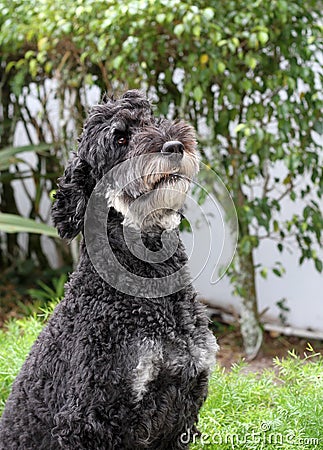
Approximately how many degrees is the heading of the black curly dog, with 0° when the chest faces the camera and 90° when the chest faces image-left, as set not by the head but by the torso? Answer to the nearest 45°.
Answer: approximately 315°

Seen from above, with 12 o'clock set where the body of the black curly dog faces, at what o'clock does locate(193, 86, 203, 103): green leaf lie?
The green leaf is roughly at 8 o'clock from the black curly dog.

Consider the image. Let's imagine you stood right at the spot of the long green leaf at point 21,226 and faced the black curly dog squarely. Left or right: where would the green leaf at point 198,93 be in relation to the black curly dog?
left

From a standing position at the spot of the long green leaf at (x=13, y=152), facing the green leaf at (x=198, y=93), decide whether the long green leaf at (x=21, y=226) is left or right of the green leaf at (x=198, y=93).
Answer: right

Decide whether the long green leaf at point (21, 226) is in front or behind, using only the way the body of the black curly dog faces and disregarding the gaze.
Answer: behind
